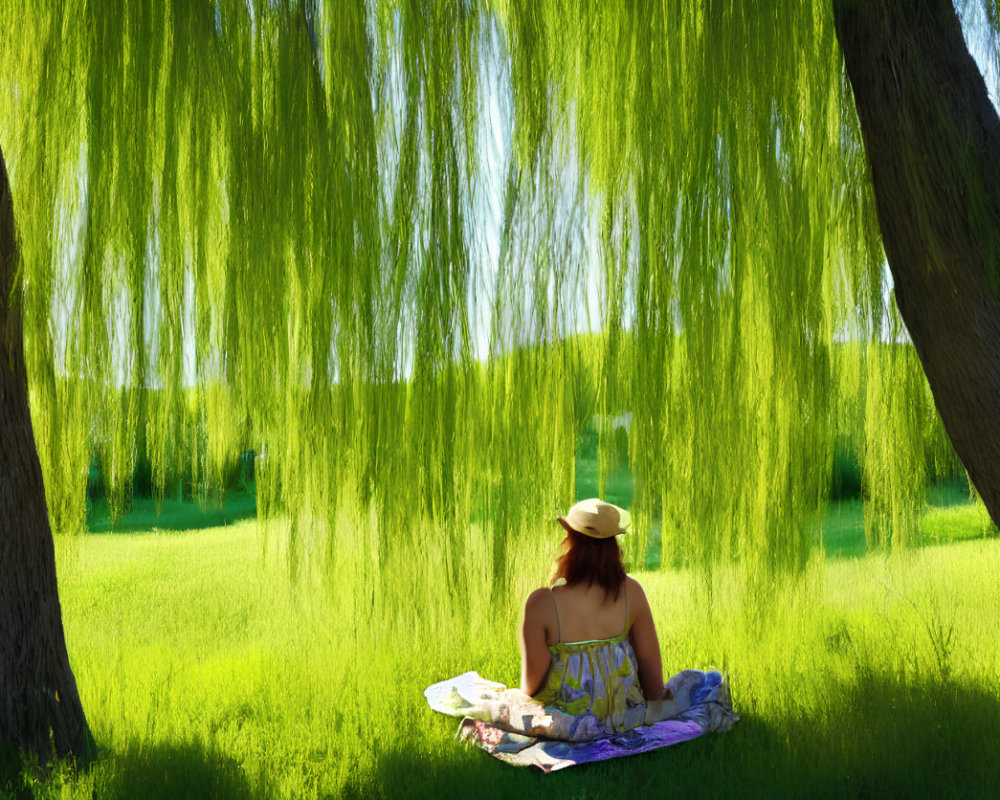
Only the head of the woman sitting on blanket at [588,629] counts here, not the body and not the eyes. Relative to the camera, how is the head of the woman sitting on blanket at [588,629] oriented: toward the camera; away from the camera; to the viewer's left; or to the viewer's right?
away from the camera

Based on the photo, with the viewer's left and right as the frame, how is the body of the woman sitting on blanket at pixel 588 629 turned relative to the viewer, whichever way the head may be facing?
facing away from the viewer

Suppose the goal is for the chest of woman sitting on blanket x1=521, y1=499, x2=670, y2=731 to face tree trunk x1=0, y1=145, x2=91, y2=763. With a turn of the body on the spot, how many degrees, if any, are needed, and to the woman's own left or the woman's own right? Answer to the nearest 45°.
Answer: approximately 90° to the woman's own left
